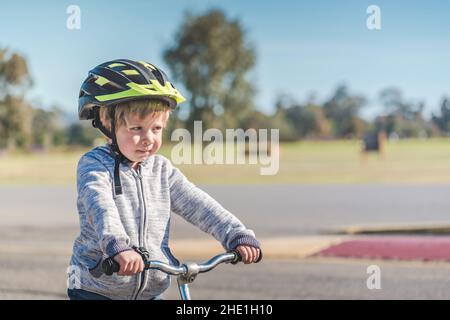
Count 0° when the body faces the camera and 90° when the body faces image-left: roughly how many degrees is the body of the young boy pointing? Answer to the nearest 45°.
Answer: approximately 315°
